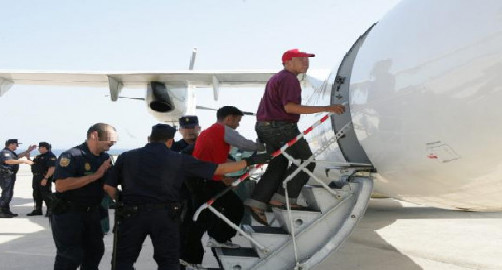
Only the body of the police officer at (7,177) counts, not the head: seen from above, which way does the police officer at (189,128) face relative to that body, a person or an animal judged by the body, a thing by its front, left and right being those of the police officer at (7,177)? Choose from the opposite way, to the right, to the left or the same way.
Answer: to the right

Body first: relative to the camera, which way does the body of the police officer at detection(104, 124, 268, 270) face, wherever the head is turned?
away from the camera

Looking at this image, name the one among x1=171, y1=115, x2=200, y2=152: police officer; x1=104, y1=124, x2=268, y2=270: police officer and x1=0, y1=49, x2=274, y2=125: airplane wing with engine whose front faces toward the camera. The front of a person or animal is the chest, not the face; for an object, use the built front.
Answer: x1=171, y1=115, x2=200, y2=152: police officer

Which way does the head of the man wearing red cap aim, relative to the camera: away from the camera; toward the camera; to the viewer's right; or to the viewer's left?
to the viewer's right

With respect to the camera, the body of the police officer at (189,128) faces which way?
toward the camera

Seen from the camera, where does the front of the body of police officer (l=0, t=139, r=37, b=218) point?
to the viewer's right

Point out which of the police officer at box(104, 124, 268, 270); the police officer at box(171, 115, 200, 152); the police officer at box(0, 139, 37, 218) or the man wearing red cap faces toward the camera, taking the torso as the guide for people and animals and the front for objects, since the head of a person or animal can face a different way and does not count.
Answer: the police officer at box(171, 115, 200, 152)

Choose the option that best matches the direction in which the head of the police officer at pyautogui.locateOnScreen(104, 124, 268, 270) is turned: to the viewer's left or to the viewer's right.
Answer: to the viewer's right

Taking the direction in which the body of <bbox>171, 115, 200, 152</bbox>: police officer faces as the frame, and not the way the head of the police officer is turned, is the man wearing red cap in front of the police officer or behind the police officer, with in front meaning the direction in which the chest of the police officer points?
in front

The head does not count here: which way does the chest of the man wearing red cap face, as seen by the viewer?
to the viewer's right

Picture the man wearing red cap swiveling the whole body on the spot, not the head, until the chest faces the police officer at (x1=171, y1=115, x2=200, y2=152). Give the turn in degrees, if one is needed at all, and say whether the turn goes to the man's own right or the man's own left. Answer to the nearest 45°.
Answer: approximately 135° to the man's own left

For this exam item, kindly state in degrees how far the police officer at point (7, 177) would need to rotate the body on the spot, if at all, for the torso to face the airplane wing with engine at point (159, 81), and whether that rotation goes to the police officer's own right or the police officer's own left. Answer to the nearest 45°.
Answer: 0° — they already face it

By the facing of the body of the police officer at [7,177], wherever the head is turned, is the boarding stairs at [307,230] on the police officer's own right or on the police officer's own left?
on the police officer's own right
